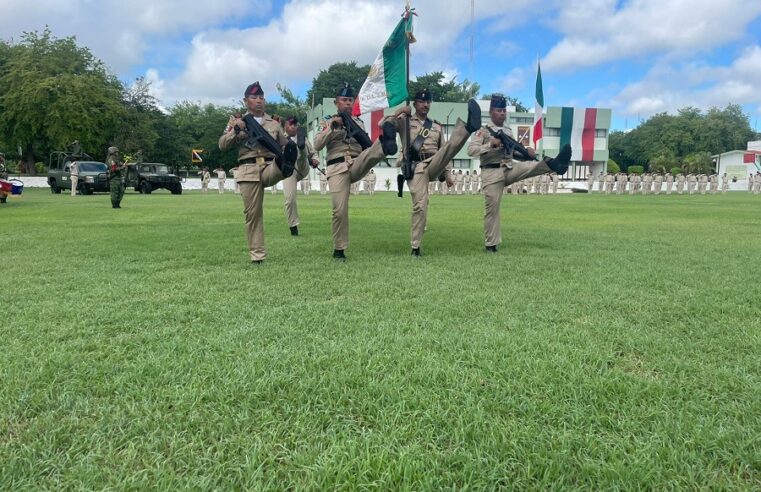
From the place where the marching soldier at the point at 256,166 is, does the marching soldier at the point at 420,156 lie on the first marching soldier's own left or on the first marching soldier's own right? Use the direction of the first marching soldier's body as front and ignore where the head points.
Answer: on the first marching soldier's own left

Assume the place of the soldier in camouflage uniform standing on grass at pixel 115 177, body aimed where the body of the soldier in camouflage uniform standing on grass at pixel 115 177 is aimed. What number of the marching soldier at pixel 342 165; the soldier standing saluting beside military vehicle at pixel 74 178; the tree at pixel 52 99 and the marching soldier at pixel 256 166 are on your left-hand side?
2

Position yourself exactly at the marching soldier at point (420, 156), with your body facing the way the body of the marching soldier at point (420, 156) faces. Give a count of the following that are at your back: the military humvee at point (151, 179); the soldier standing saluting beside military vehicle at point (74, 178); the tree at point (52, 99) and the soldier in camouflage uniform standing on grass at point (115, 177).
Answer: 4

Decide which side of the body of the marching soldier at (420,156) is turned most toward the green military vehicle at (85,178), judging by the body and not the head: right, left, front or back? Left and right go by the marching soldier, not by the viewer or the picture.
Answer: back

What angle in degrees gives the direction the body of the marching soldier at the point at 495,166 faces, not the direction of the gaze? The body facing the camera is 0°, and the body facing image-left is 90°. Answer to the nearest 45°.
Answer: approximately 315°

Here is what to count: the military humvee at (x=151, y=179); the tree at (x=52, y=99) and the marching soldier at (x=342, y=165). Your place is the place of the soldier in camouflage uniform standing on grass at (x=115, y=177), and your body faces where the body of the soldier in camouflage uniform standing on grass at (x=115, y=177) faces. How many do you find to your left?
2

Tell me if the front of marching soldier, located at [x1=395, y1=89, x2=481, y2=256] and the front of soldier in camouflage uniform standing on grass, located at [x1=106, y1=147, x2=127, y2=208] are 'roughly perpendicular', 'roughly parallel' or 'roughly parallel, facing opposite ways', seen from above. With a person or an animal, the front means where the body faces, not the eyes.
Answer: roughly perpendicular

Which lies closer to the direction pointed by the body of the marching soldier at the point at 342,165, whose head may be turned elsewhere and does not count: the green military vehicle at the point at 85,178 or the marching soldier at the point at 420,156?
the marching soldier

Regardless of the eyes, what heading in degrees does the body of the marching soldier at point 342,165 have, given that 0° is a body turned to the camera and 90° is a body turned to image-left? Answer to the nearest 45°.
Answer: approximately 315°

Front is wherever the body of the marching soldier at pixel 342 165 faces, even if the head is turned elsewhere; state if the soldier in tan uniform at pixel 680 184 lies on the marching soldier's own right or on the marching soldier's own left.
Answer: on the marching soldier's own left

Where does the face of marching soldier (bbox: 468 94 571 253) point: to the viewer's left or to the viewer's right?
to the viewer's right

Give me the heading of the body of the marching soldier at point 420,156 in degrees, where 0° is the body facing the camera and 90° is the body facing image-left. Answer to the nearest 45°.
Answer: approximately 315°
